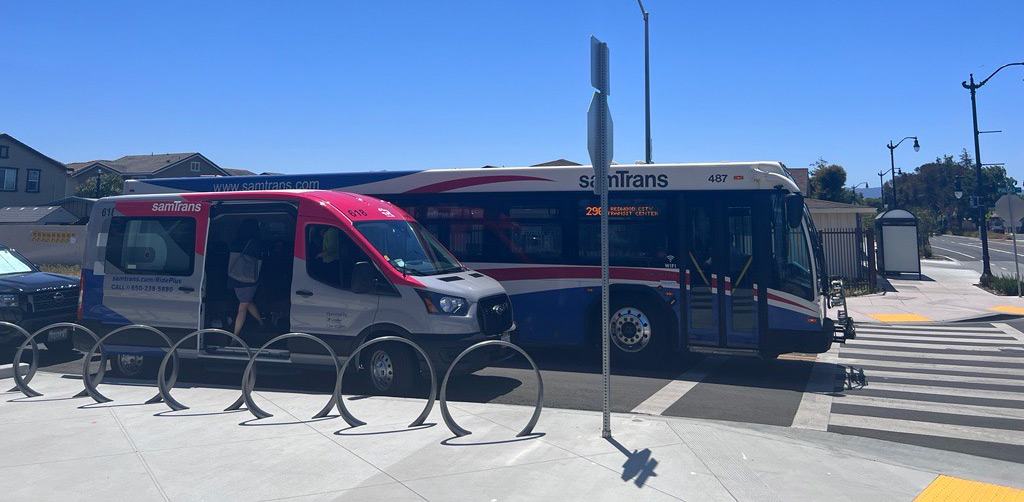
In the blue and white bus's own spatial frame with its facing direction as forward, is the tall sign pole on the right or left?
on its right

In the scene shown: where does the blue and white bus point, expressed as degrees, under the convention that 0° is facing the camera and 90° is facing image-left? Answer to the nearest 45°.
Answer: approximately 270°

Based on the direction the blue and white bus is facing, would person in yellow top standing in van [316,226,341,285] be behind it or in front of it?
behind

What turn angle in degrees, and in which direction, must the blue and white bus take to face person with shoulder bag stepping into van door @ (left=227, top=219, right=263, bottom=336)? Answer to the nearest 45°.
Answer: approximately 180°

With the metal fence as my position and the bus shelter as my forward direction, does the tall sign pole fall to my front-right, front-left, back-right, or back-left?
back-right

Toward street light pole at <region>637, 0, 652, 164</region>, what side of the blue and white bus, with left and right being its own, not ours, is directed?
left

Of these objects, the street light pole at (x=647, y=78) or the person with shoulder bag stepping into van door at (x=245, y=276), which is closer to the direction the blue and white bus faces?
the street light pole

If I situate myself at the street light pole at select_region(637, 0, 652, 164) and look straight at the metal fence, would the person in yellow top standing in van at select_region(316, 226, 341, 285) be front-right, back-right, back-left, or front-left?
back-right

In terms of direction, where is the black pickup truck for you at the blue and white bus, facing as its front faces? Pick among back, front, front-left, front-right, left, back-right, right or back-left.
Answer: back
